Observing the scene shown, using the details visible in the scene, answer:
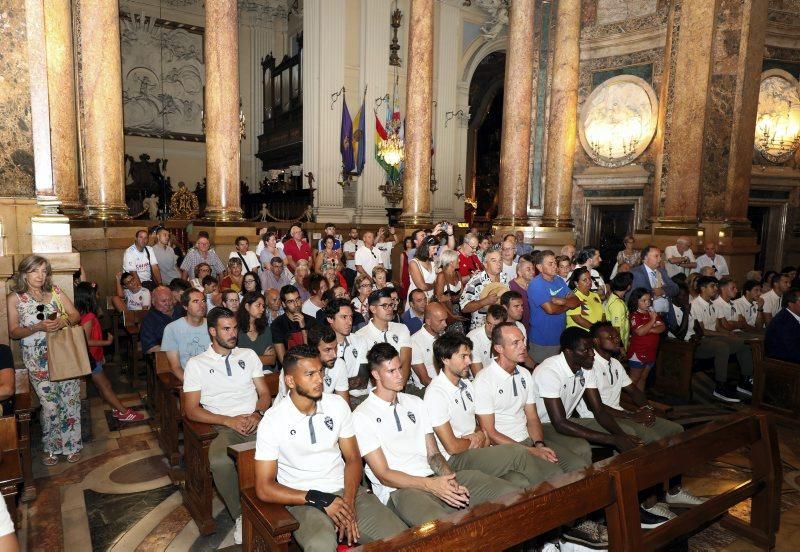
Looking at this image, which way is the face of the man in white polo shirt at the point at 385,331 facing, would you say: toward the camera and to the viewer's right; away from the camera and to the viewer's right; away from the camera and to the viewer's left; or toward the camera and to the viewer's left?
toward the camera and to the viewer's right

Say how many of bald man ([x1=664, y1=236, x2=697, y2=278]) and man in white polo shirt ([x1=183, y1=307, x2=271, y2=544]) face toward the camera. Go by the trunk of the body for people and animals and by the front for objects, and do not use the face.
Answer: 2

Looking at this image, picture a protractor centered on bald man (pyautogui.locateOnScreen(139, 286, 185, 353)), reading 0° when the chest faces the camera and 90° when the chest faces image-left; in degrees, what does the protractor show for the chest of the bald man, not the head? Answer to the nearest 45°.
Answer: approximately 315°

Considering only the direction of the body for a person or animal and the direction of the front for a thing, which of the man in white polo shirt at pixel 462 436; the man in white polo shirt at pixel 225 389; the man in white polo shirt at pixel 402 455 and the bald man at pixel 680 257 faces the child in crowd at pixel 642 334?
the bald man
